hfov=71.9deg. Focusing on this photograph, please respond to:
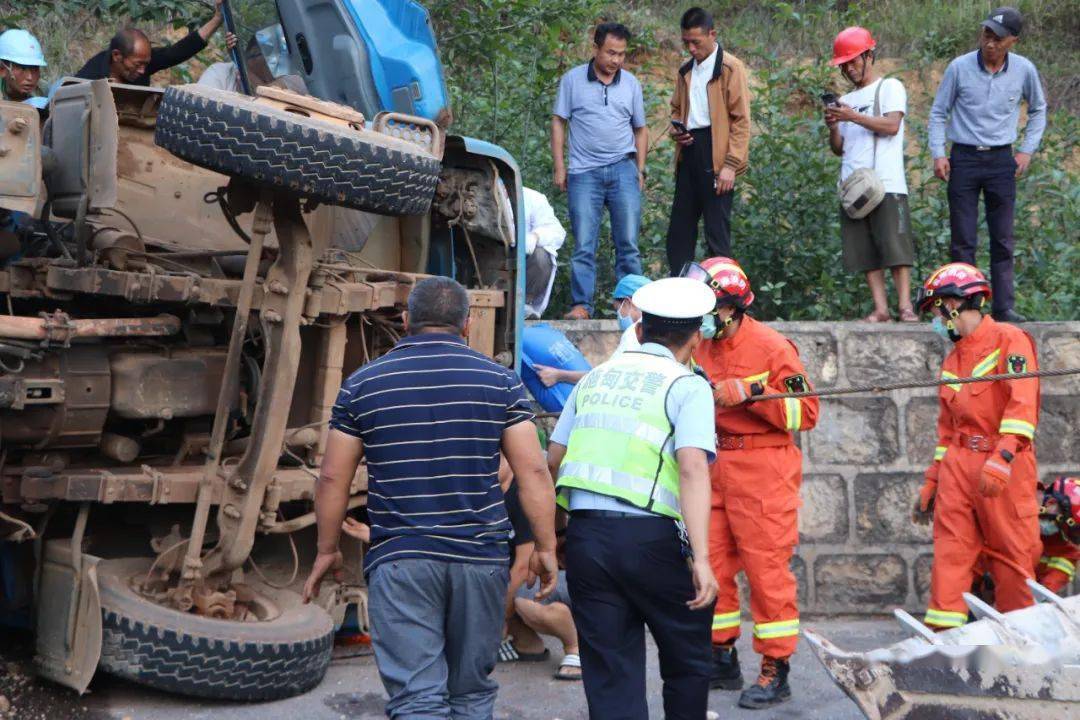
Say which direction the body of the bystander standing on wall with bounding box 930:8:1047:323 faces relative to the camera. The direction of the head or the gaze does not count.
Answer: toward the camera

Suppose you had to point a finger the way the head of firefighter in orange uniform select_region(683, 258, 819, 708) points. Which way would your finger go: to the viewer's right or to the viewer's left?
to the viewer's left

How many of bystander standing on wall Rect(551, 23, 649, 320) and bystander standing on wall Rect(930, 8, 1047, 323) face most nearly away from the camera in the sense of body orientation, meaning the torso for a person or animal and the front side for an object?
0

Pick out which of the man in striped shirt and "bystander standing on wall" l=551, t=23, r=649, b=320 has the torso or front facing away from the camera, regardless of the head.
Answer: the man in striped shirt

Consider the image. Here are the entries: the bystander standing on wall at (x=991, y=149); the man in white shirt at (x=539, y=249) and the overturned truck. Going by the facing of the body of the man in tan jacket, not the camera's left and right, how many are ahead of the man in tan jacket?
2

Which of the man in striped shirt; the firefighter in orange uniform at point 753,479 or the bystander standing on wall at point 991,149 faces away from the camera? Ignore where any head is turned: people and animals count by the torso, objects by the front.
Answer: the man in striped shirt

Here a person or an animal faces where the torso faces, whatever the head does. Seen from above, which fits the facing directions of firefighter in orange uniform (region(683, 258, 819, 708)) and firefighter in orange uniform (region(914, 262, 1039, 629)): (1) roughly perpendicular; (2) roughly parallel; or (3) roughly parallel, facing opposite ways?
roughly parallel

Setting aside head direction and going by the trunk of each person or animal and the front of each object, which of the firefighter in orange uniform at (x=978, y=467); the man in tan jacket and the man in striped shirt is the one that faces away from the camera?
the man in striped shirt

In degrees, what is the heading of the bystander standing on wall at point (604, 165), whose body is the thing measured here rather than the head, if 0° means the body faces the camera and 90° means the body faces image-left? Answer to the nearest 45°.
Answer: approximately 0°

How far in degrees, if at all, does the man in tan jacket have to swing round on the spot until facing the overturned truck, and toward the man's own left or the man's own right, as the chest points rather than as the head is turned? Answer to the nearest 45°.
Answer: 0° — they already face it

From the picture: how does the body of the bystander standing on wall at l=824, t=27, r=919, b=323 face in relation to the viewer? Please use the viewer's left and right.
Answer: facing the viewer and to the left of the viewer

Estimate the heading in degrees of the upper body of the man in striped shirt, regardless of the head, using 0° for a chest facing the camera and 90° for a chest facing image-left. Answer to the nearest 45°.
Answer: approximately 180°
